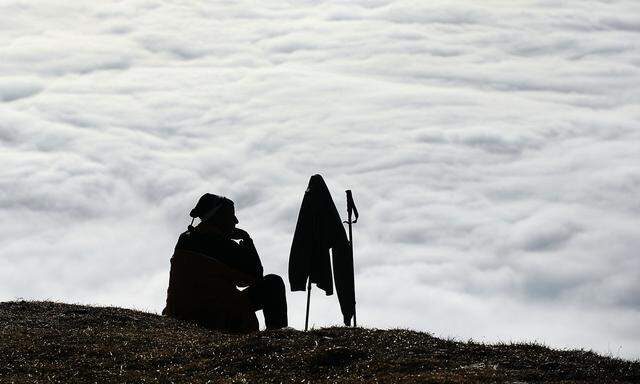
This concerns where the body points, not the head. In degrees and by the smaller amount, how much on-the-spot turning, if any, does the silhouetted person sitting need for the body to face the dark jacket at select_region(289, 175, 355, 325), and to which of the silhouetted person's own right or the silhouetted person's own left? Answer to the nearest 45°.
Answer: approximately 45° to the silhouetted person's own right

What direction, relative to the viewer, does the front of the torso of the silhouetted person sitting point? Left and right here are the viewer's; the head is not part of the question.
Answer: facing away from the viewer and to the right of the viewer
